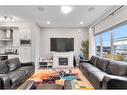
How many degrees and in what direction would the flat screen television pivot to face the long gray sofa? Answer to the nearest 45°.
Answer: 0° — it already faces it

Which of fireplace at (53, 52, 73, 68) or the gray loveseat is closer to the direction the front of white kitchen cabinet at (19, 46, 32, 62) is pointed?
the gray loveseat

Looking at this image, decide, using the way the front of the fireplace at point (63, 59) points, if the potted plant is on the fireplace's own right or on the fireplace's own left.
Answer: on the fireplace's own left

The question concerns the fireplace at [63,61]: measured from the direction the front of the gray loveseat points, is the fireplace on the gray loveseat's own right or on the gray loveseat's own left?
on the gray loveseat's own left

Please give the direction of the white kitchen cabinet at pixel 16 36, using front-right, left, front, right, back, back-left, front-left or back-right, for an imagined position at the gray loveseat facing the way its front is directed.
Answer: back-left

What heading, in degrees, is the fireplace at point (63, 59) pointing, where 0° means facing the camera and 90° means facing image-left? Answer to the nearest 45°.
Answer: approximately 0°

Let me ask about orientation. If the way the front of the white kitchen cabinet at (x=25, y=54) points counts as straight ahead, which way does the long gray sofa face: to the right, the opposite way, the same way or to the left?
to the right

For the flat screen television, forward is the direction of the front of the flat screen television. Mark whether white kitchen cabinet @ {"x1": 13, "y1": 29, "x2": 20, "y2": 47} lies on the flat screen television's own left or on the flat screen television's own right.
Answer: on the flat screen television's own right

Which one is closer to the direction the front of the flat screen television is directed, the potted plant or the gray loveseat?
the gray loveseat

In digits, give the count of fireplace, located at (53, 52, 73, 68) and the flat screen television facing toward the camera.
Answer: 2
